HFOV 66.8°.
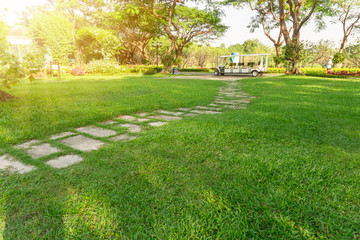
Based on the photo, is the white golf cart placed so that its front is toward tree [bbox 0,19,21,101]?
no

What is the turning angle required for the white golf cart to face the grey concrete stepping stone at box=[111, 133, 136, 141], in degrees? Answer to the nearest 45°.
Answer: approximately 90° to its left

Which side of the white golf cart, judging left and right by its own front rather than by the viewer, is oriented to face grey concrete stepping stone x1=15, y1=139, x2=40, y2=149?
left

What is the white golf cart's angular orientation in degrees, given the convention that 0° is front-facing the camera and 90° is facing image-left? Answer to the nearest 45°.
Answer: approximately 90°

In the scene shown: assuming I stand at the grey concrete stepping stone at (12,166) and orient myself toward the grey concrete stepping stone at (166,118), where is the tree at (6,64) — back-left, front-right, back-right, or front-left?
front-left

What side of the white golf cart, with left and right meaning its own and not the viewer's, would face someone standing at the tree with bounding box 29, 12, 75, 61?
front

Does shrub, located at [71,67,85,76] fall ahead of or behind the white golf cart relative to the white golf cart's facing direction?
ahead

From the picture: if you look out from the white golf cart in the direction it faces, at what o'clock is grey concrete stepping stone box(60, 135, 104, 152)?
The grey concrete stepping stone is roughly at 9 o'clock from the white golf cart.

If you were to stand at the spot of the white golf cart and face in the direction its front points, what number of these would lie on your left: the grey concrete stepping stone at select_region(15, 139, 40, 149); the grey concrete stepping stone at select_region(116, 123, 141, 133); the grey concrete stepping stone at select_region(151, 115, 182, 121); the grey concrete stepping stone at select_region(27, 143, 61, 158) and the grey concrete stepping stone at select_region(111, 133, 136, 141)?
5

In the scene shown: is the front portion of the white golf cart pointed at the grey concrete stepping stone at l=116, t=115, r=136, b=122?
no

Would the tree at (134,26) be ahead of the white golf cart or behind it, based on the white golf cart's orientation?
ahead

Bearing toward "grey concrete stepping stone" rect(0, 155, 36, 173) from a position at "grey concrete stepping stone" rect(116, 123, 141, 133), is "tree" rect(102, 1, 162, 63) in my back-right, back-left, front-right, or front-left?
back-right

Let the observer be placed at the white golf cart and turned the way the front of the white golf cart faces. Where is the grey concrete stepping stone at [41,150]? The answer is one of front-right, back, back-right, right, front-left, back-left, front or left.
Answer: left

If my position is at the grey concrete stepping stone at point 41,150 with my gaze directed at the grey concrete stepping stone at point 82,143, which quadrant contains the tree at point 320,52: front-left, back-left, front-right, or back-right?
front-left

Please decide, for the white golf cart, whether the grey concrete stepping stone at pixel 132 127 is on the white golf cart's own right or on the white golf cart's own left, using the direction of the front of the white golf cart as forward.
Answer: on the white golf cart's own left

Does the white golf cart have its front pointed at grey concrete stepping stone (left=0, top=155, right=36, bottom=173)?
no
